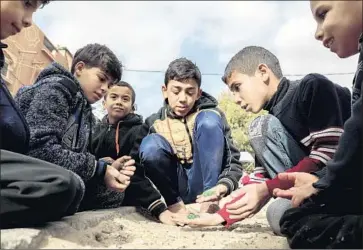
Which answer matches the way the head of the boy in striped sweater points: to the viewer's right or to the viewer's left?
to the viewer's left

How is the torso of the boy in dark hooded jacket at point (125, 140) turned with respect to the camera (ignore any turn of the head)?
toward the camera

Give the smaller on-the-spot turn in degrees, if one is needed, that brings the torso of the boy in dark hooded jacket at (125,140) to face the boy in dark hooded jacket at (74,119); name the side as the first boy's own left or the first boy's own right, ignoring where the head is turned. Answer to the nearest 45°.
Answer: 0° — they already face them

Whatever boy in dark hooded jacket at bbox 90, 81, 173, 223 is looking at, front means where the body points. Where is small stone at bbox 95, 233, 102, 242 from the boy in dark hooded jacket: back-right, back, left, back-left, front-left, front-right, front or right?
front

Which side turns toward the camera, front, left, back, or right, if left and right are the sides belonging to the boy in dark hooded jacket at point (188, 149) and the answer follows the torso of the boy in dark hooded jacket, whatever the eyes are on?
front

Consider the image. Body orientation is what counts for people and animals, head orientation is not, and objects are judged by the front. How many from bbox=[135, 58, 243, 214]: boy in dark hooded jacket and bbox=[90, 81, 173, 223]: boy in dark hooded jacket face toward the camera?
2

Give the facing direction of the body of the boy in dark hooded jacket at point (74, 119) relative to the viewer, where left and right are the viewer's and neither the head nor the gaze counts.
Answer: facing the viewer and to the right of the viewer

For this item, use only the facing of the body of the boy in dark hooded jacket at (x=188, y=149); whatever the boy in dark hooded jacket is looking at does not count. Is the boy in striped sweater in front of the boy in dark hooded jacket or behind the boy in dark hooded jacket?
in front

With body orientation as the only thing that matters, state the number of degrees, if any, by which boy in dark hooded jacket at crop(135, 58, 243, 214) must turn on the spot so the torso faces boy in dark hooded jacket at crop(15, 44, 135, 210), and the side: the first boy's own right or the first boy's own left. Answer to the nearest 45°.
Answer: approximately 45° to the first boy's own right
